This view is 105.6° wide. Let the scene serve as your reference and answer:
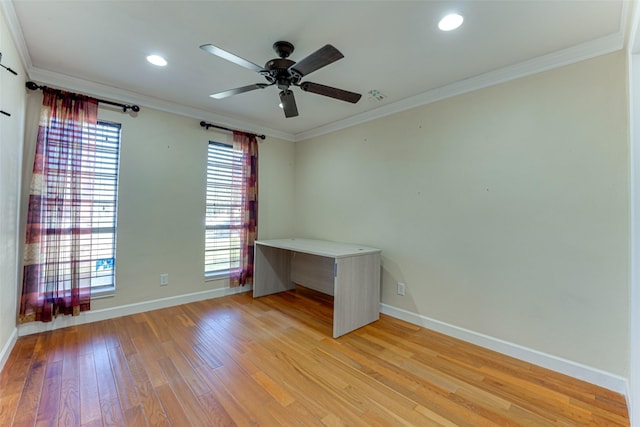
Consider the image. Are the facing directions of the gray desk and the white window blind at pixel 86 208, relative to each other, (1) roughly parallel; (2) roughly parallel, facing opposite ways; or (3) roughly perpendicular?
roughly perpendicular

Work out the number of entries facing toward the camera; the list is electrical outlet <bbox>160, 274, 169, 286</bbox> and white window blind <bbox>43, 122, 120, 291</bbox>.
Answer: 2

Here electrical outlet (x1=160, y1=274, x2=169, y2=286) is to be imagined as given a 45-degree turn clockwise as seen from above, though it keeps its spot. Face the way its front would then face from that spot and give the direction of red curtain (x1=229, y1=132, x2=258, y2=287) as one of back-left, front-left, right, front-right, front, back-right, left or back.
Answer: back-left

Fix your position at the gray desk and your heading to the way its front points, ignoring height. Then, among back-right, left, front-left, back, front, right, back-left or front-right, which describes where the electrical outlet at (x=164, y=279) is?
front-right

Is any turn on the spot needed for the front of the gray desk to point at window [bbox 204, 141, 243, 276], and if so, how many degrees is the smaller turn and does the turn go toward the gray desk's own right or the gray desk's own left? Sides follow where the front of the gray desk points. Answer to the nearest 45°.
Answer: approximately 90° to the gray desk's own right

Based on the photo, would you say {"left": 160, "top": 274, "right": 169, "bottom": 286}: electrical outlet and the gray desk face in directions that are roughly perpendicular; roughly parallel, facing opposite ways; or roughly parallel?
roughly perpendicular

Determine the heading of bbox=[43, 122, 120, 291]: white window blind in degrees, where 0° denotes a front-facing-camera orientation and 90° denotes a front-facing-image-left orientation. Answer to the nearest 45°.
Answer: approximately 0°

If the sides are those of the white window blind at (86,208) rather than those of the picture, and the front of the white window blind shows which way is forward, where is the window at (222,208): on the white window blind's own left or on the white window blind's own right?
on the white window blind's own left

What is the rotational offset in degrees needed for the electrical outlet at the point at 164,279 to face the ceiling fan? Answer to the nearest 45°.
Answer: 0° — it already faces it
